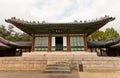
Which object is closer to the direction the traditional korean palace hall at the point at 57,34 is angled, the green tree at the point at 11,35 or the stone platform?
the stone platform

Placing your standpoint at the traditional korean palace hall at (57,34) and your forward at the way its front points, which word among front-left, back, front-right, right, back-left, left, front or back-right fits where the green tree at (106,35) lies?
back-left

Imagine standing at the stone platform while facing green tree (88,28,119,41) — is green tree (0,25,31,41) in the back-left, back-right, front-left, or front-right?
front-left

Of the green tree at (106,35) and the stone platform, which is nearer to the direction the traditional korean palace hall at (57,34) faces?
the stone platform

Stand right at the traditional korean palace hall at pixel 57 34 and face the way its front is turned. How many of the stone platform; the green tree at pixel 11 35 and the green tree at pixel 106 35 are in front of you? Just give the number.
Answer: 1

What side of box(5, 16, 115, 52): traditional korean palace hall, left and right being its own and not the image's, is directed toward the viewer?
front

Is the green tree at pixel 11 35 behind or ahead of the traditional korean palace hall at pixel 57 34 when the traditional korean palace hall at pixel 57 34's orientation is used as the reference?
behind
